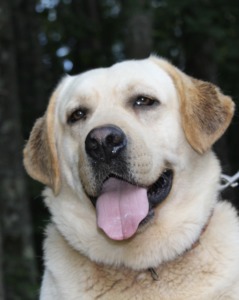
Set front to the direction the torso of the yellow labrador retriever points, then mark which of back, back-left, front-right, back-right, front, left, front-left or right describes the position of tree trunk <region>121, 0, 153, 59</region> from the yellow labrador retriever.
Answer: back

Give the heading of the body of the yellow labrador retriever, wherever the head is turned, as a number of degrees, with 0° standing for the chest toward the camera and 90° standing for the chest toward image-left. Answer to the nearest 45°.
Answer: approximately 0°

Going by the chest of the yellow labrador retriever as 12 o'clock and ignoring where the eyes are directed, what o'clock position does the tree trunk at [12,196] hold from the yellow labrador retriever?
The tree trunk is roughly at 5 o'clock from the yellow labrador retriever.
